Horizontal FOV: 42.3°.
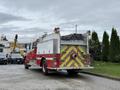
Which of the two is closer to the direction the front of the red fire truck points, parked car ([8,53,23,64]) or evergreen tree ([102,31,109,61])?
the parked car

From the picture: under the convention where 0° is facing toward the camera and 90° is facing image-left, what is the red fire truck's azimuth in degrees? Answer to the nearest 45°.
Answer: approximately 135°

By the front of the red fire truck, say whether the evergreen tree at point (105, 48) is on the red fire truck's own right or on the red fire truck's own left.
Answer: on the red fire truck's own right

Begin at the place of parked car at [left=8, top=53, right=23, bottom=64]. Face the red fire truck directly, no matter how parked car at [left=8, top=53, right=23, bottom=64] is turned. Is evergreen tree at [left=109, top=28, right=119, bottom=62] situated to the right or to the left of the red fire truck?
left
